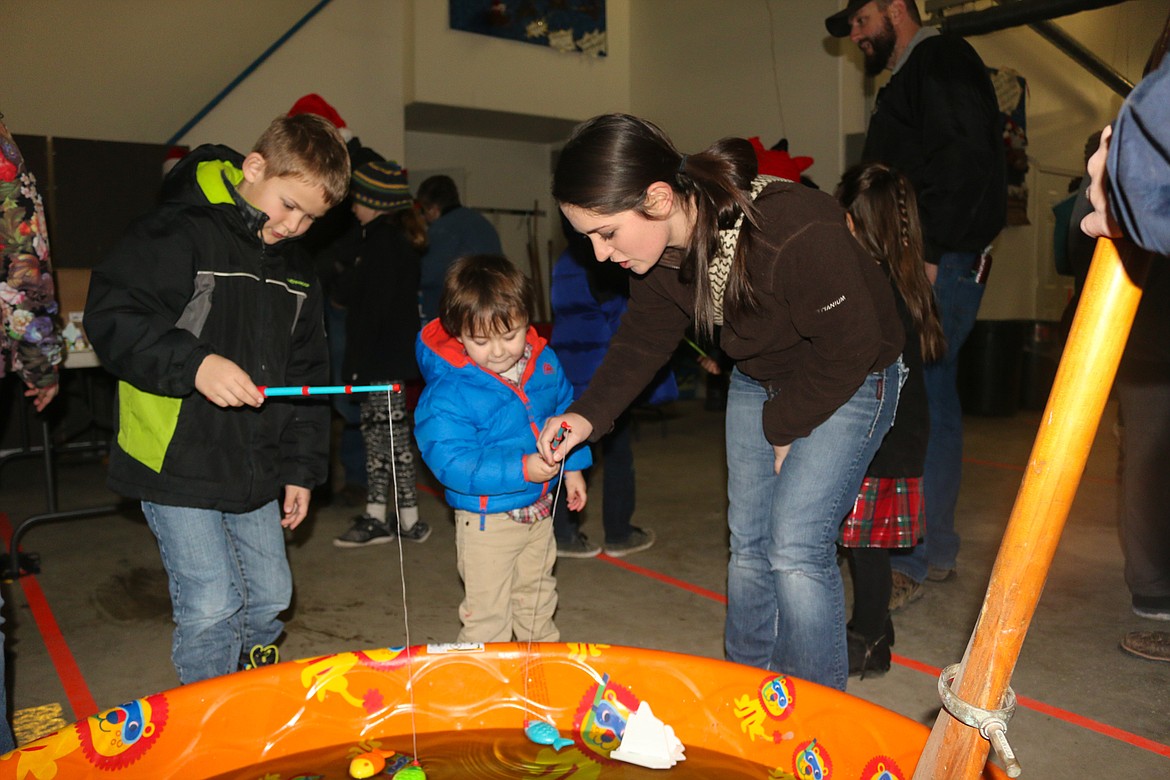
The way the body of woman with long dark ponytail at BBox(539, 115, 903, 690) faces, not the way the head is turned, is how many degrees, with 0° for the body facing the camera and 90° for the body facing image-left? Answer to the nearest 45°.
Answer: approximately 45°

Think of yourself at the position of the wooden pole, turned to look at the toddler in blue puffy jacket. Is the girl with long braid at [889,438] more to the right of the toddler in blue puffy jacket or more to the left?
right

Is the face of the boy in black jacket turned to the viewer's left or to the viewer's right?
to the viewer's right

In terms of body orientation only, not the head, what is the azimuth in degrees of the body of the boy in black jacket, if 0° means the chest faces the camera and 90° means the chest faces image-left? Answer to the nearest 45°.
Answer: approximately 315°
